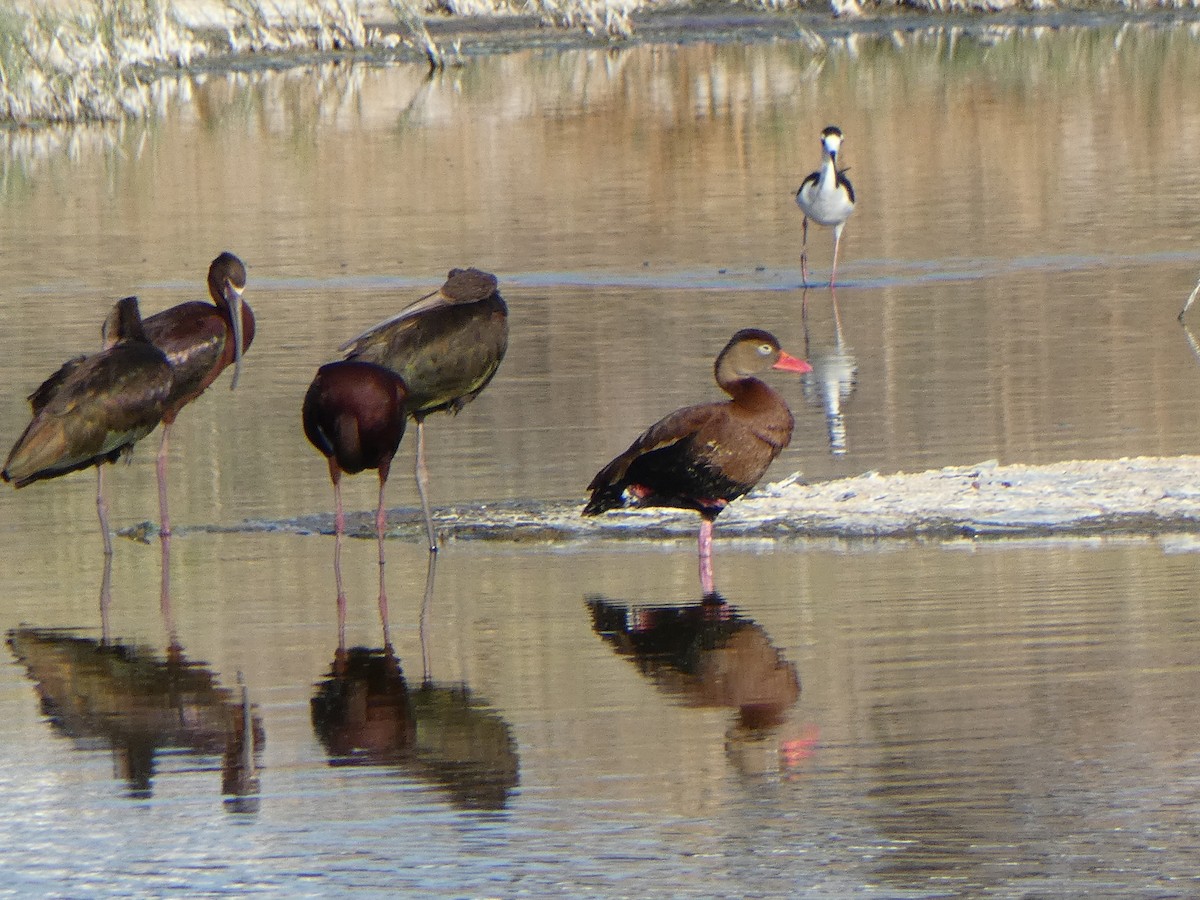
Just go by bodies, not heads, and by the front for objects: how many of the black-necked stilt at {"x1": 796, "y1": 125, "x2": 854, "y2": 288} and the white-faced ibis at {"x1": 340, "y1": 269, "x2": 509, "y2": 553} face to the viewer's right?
1

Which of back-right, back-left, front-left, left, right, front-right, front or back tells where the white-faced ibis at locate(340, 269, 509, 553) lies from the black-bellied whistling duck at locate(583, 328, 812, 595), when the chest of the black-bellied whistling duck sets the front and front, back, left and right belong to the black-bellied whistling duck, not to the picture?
back-left

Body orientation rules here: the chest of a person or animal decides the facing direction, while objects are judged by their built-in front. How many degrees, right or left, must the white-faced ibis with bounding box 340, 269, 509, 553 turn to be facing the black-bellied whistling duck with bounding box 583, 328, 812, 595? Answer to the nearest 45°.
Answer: approximately 45° to its right

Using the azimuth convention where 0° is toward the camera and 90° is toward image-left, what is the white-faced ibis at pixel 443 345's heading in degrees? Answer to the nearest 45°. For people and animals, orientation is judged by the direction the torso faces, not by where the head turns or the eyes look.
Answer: approximately 270°

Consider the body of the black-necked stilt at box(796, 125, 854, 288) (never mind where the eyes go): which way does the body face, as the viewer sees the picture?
toward the camera

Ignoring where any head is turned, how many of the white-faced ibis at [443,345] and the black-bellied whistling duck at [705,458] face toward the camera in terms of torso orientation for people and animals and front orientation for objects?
0

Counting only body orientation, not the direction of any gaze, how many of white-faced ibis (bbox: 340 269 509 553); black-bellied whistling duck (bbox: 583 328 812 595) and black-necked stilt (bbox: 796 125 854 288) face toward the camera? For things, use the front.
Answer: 1

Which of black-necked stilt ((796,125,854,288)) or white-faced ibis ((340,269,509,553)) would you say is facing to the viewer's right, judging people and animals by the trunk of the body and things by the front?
the white-faced ibis

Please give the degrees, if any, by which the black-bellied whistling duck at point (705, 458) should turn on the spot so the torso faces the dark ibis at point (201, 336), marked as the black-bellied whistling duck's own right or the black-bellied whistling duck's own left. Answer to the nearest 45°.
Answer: approximately 135° to the black-bellied whistling duck's own left

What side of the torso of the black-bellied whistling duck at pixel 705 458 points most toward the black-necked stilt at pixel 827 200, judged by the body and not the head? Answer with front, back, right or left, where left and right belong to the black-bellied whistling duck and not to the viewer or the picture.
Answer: left

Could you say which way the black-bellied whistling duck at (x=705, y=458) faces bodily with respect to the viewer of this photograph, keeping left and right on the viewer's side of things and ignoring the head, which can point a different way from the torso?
facing to the right of the viewer

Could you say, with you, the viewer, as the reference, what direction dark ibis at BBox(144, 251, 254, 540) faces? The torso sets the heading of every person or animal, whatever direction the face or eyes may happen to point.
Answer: facing the viewer and to the right of the viewer

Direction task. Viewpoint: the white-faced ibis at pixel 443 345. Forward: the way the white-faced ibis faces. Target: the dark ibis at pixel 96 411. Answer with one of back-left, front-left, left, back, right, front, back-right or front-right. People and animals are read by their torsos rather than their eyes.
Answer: back
